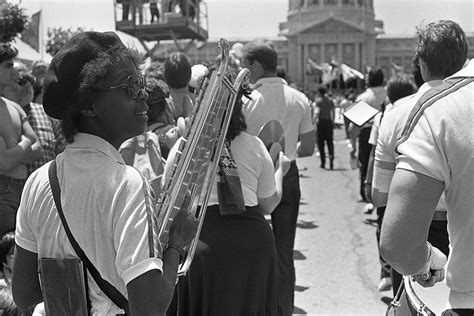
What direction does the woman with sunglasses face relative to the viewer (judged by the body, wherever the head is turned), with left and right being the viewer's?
facing away from the viewer and to the right of the viewer

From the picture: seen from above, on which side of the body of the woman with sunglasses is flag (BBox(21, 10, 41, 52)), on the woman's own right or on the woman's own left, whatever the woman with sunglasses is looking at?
on the woman's own left
